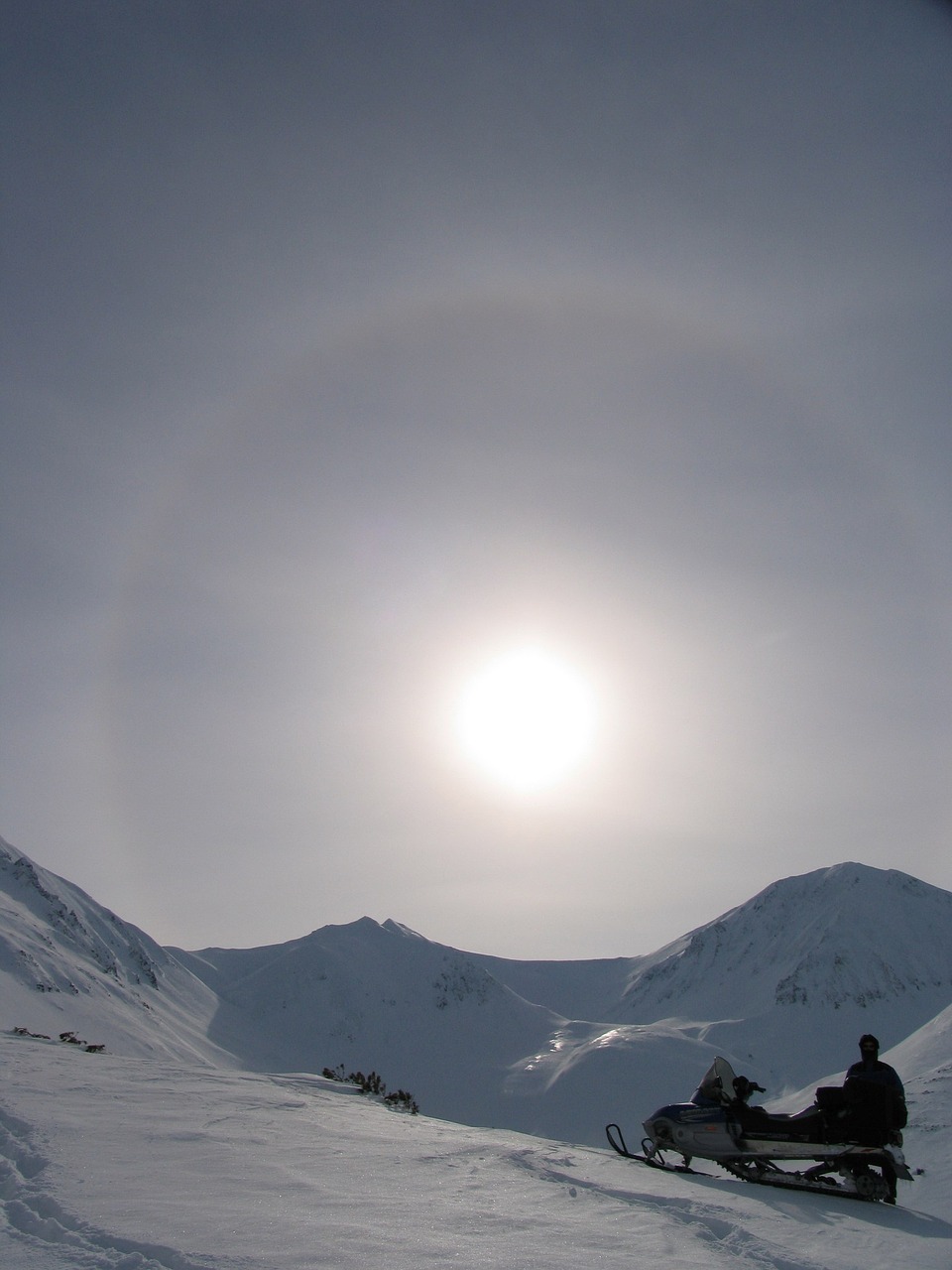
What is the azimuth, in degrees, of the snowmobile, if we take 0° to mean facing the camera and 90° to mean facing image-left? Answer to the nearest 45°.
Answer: approximately 90°
